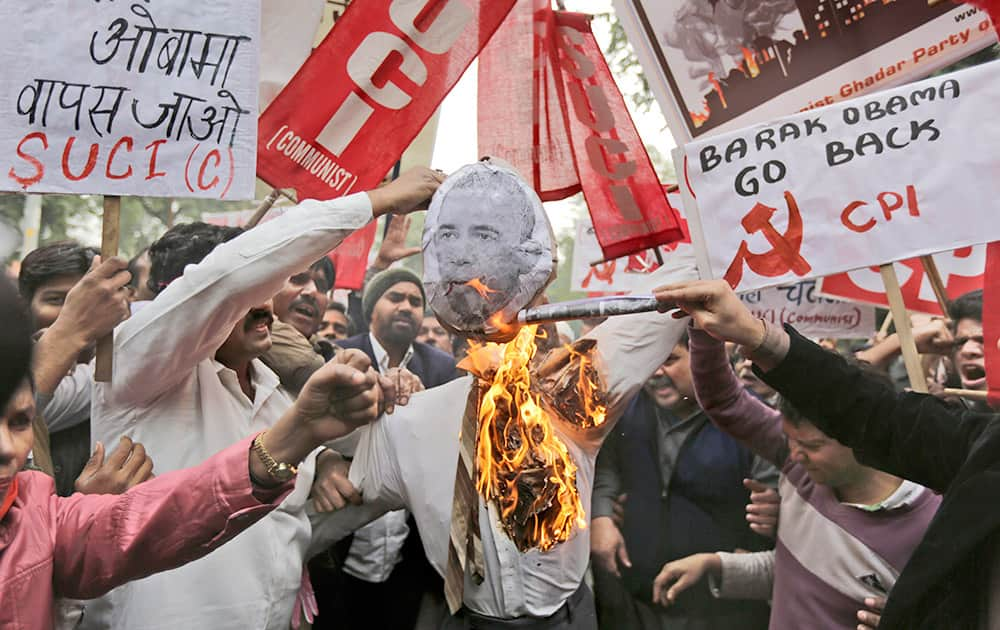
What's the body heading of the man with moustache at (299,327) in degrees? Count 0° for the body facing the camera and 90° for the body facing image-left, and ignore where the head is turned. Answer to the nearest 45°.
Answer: approximately 315°

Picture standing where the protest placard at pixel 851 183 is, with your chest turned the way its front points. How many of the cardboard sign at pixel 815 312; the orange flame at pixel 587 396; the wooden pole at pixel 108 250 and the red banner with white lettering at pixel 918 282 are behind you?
2

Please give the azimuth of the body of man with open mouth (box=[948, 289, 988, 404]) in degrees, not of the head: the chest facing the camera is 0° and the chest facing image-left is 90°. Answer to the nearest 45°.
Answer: approximately 45°

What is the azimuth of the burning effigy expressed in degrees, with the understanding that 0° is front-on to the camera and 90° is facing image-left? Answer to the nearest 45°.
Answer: approximately 0°
